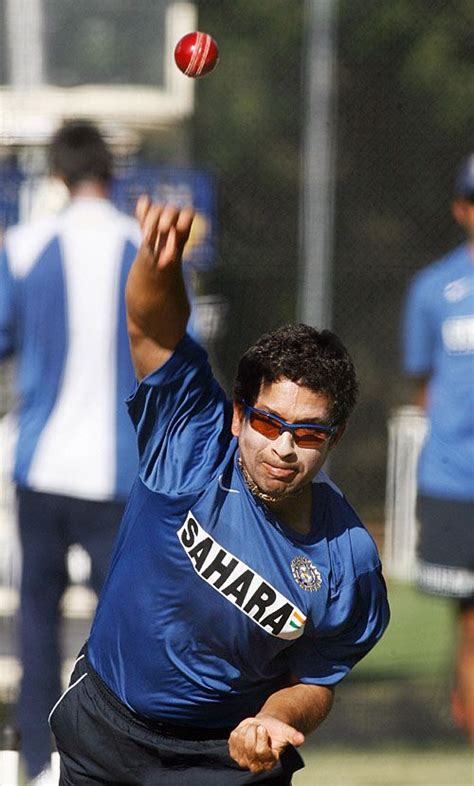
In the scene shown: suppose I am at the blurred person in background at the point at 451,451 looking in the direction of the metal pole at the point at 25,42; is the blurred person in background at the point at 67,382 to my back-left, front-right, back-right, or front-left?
front-left

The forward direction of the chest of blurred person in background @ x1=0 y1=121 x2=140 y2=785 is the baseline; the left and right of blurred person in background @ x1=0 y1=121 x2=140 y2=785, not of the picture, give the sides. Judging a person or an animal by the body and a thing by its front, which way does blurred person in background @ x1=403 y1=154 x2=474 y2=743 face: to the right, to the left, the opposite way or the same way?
the opposite way

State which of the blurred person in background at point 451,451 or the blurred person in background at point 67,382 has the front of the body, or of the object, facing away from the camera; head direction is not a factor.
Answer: the blurred person in background at point 67,382

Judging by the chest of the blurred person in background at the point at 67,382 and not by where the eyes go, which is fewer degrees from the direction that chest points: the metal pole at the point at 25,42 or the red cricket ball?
the metal pole

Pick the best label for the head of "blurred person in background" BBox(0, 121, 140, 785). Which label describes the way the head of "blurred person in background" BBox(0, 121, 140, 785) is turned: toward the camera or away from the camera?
away from the camera

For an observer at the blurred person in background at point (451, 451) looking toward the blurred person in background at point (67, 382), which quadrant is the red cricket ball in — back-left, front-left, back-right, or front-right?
front-left

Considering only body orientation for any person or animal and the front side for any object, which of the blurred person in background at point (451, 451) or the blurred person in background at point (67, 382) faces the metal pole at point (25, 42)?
the blurred person in background at point (67, 382)

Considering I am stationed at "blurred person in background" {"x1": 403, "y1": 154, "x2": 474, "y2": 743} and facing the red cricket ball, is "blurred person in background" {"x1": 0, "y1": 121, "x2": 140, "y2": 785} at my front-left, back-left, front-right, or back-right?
front-right

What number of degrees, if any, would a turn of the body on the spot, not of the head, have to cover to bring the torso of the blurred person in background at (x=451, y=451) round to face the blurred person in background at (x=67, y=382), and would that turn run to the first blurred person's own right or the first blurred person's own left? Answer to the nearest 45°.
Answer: approximately 45° to the first blurred person's own right

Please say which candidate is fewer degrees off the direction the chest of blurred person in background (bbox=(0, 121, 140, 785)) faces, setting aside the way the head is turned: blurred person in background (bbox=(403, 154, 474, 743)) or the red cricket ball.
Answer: the blurred person in background

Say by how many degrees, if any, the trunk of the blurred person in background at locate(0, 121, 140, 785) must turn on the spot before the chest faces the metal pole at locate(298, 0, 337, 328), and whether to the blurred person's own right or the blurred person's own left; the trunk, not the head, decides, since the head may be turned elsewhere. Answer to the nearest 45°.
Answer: approximately 45° to the blurred person's own right

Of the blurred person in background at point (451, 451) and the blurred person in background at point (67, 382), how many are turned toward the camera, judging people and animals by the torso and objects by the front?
1

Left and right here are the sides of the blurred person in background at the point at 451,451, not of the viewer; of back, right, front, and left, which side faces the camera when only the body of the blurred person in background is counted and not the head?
front

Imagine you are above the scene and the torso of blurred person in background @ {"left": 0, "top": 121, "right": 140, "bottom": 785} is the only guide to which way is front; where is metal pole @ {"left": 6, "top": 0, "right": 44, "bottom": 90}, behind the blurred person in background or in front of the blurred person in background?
in front

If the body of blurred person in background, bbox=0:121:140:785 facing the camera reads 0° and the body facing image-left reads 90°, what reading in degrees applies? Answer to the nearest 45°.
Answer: approximately 180°

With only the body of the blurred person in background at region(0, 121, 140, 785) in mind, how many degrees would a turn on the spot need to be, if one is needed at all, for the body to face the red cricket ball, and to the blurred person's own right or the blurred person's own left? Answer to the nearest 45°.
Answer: approximately 180°
